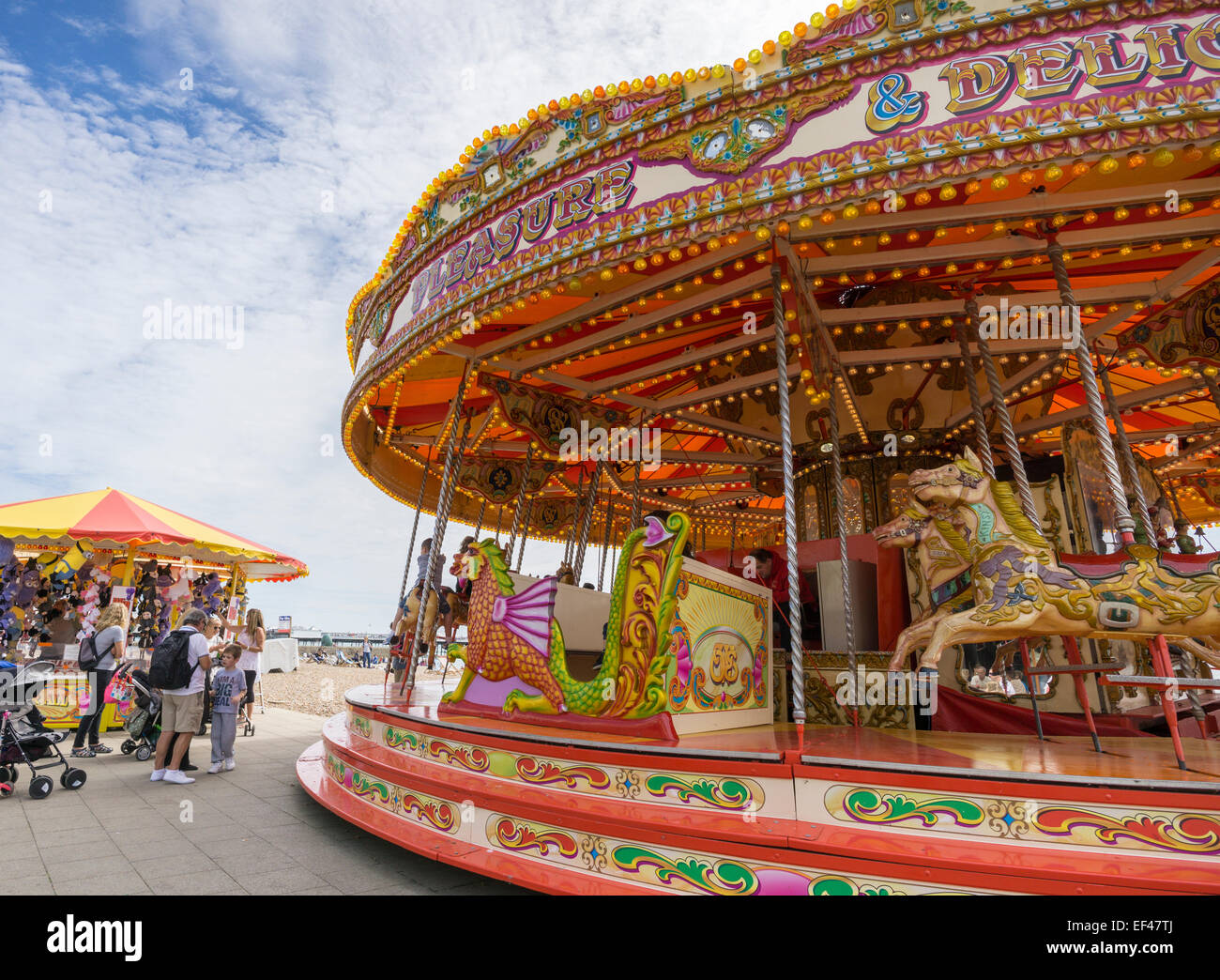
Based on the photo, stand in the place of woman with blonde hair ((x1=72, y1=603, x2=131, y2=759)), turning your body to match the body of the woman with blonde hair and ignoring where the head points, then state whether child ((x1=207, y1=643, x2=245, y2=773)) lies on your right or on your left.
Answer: on your right

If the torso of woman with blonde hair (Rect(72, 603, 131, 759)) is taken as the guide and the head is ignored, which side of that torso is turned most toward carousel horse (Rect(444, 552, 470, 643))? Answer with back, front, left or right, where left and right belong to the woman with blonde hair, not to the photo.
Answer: front

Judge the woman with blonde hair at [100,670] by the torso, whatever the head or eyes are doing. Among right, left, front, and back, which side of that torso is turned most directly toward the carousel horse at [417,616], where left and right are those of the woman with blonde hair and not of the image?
right

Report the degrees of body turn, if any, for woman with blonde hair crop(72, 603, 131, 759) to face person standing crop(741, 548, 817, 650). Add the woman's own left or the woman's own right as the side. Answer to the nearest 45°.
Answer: approximately 90° to the woman's own right

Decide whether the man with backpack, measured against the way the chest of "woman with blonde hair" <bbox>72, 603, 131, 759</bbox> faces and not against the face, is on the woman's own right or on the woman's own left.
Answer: on the woman's own right
